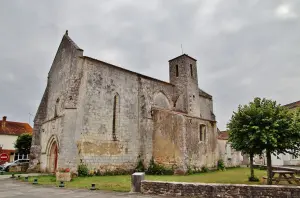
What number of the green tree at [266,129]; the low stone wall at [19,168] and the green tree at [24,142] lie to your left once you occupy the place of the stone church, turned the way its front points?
1

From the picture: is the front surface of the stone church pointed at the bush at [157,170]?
no

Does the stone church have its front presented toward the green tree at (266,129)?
no

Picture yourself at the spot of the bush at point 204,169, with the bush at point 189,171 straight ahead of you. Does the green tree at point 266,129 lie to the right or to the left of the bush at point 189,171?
left

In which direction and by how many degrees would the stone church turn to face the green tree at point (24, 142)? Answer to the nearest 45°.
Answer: approximately 90° to its right

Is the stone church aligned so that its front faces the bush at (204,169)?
no

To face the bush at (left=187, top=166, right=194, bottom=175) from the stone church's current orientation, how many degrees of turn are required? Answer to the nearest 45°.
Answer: approximately 135° to its left

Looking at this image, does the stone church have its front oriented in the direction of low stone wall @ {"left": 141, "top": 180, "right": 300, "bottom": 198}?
no

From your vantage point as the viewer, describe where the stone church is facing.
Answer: facing the viewer and to the left of the viewer
